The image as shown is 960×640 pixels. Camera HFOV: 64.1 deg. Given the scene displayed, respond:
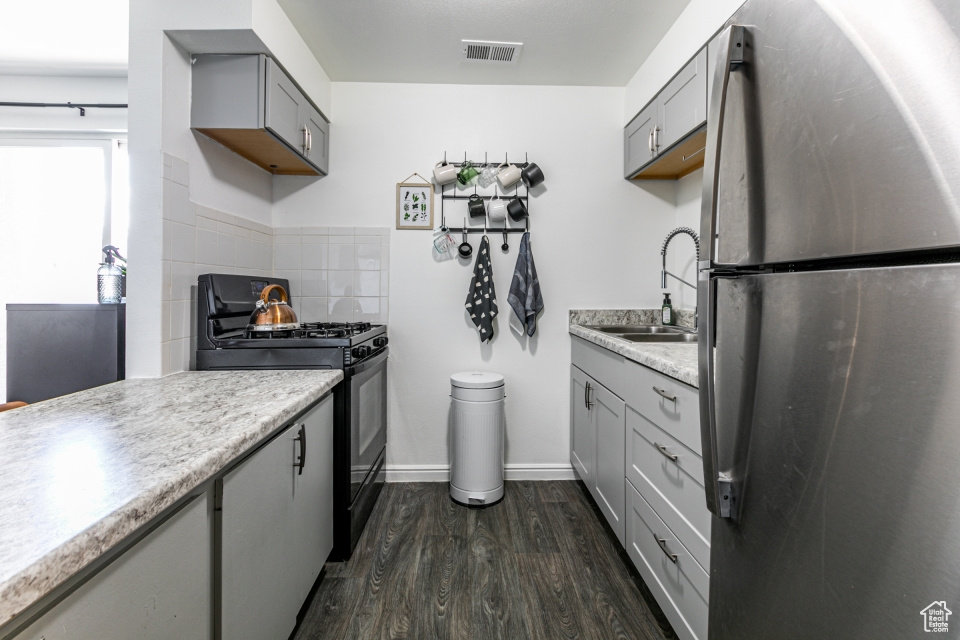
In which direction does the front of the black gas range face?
to the viewer's right

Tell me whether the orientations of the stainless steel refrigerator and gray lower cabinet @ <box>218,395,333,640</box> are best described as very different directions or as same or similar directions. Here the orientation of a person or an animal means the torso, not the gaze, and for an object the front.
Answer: very different directions

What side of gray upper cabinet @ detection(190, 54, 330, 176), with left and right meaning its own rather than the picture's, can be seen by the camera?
right

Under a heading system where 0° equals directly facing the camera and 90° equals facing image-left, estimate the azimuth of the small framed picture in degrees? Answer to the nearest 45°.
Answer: approximately 0°

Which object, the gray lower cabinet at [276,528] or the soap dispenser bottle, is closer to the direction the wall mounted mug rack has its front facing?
the gray lower cabinet

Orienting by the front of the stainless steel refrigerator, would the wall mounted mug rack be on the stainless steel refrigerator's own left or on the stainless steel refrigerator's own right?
on the stainless steel refrigerator's own right

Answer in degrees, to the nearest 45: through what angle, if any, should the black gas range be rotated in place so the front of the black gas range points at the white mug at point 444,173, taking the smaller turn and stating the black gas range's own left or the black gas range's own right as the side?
approximately 45° to the black gas range's own left

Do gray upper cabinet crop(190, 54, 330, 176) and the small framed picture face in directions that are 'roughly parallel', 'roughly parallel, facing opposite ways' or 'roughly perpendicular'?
roughly perpendicular

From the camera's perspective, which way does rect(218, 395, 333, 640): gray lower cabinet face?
to the viewer's right

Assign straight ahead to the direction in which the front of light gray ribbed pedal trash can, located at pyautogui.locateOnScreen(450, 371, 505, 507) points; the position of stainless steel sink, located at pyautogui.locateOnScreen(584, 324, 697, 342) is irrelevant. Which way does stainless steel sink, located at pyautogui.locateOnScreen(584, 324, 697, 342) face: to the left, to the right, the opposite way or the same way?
to the right

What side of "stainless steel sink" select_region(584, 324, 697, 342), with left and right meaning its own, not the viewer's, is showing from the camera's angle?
left
